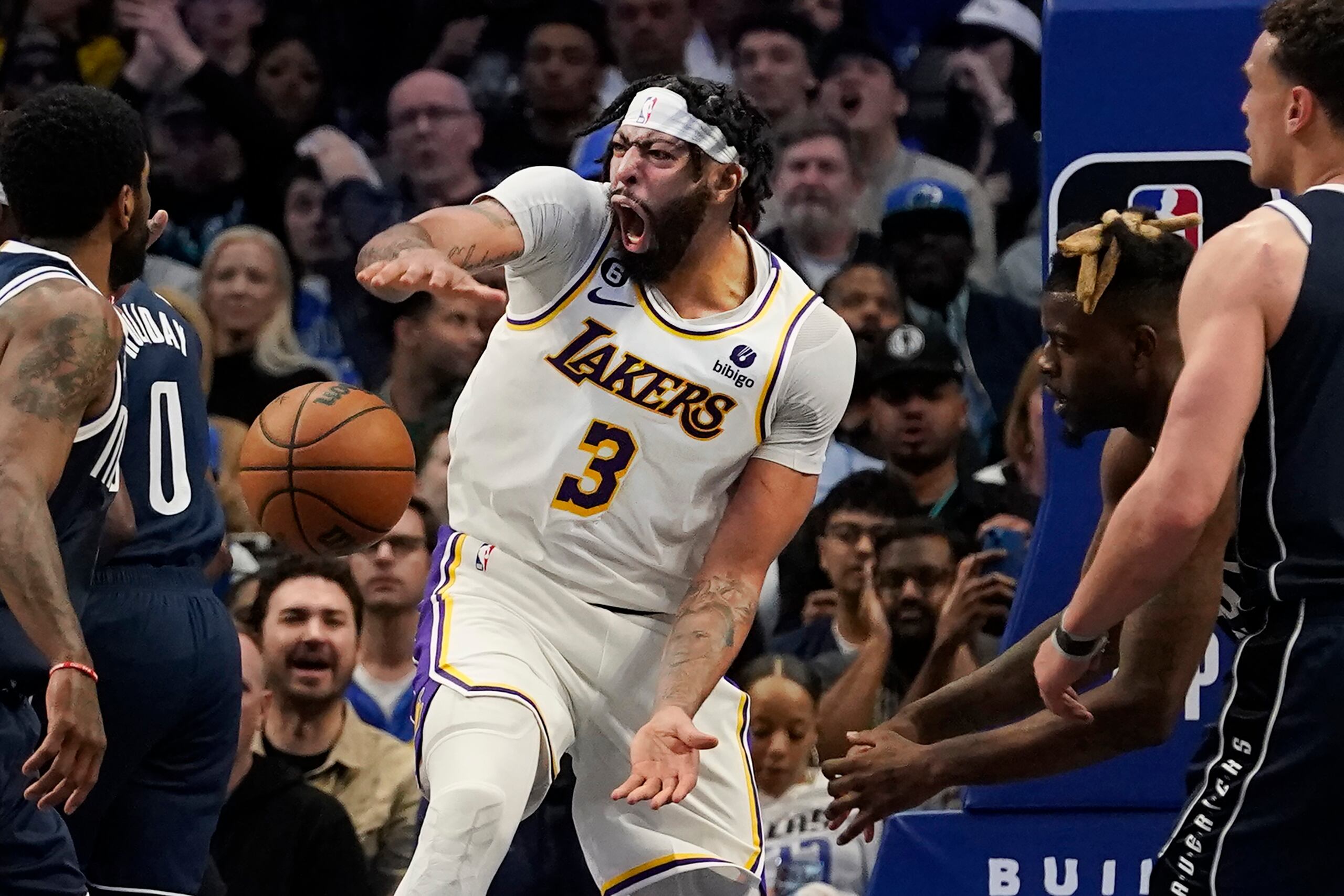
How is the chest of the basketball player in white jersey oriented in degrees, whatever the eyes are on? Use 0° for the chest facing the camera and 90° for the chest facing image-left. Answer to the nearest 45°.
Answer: approximately 0°

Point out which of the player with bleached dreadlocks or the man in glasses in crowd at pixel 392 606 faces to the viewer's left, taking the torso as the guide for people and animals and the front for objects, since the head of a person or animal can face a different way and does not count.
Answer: the player with bleached dreadlocks

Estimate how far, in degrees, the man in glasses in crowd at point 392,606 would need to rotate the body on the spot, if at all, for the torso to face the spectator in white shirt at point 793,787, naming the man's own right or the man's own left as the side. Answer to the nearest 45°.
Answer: approximately 45° to the man's own left

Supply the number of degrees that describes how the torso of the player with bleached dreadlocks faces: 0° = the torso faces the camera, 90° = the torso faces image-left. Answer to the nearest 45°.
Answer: approximately 90°

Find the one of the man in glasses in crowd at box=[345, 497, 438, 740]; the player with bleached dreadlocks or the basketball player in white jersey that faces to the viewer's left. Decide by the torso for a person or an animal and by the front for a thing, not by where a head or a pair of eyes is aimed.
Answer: the player with bleached dreadlocks

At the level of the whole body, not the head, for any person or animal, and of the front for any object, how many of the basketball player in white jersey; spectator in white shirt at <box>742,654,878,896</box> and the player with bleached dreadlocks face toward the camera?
2

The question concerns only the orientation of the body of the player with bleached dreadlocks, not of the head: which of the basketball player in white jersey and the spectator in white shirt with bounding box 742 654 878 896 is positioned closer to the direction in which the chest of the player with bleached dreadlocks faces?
the basketball player in white jersey

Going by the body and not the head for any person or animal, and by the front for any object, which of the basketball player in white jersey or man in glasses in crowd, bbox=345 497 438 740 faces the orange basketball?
the man in glasses in crowd

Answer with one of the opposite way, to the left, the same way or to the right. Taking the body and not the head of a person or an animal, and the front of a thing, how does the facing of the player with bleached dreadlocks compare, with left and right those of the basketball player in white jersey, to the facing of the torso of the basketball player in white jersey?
to the right

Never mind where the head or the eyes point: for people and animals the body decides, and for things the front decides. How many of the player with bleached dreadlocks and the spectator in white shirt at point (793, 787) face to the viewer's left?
1

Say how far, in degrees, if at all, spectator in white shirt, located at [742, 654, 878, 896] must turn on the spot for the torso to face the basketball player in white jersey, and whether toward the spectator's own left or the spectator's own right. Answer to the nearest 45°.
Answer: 0° — they already face them

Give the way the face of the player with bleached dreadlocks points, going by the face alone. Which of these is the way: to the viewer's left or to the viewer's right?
to the viewer's left

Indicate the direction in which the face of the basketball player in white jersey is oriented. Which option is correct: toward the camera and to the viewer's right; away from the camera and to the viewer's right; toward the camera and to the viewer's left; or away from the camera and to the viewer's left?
toward the camera and to the viewer's left
